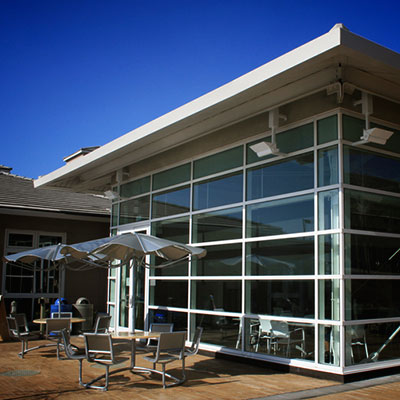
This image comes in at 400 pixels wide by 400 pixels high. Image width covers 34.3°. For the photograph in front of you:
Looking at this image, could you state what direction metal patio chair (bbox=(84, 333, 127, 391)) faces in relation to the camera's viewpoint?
facing away from the viewer and to the right of the viewer

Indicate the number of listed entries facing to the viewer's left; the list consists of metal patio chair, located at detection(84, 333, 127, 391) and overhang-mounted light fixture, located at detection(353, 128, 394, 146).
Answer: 0

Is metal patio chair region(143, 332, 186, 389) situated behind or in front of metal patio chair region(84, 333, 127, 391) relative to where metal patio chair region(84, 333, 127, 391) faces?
in front
